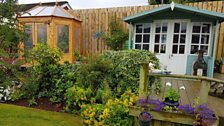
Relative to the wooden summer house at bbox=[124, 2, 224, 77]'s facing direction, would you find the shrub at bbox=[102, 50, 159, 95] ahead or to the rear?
ahead

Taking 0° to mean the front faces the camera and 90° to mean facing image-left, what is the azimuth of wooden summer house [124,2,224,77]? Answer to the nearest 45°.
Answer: approximately 0°

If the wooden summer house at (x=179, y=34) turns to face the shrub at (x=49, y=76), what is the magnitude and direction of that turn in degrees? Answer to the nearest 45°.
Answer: approximately 45° to its right

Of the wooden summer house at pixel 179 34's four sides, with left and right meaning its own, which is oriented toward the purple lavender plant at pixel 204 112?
front

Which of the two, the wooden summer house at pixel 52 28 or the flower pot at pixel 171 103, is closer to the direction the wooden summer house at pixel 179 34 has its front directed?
the flower pot

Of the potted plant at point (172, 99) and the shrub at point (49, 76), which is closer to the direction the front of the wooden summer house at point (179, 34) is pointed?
the potted plant

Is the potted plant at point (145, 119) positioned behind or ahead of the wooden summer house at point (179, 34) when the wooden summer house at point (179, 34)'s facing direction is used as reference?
ahead

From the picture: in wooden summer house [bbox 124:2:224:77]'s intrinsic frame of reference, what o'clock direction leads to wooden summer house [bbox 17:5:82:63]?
wooden summer house [bbox 17:5:82:63] is roughly at 3 o'clock from wooden summer house [bbox 124:2:224:77].

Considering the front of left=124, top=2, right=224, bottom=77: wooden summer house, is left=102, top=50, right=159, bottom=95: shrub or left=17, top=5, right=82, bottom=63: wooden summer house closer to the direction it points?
the shrub

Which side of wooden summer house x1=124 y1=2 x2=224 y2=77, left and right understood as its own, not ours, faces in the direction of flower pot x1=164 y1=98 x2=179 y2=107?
front

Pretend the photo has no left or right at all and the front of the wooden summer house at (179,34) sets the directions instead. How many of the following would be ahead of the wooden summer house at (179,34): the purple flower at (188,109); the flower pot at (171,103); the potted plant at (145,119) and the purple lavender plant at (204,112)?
4

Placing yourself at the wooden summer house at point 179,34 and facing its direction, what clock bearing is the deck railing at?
The deck railing is roughly at 12 o'clock from the wooden summer house.

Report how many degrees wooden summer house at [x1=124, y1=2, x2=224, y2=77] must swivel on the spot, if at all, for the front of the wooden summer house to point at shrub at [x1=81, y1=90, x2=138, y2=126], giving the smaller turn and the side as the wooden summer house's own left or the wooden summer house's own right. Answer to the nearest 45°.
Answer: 0° — it already faces it

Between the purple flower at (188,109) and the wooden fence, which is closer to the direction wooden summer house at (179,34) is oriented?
the purple flower
